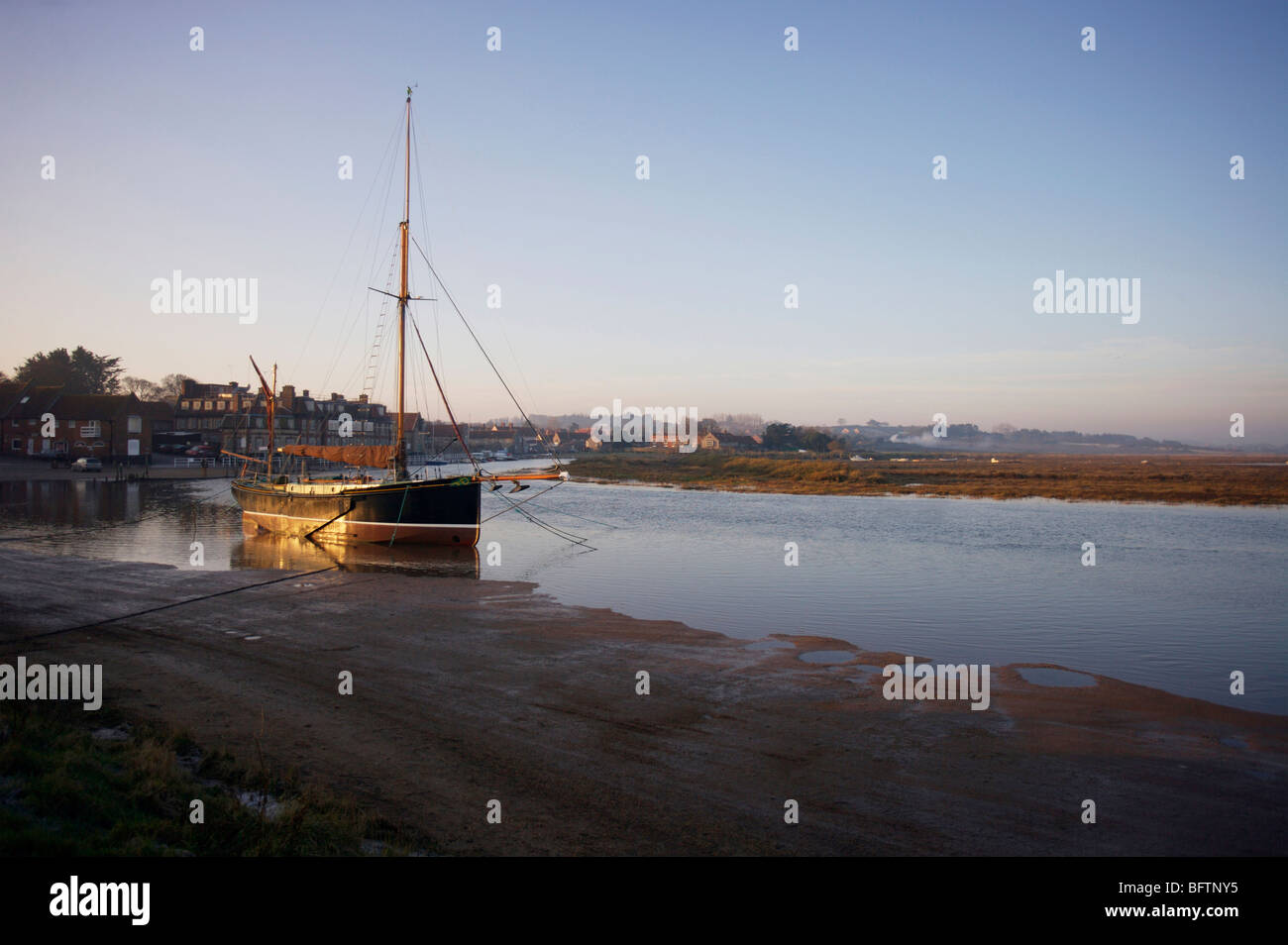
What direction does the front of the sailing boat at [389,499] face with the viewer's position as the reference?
facing the viewer and to the right of the viewer

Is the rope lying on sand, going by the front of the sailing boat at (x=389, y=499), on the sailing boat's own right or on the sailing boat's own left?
on the sailing boat's own right
